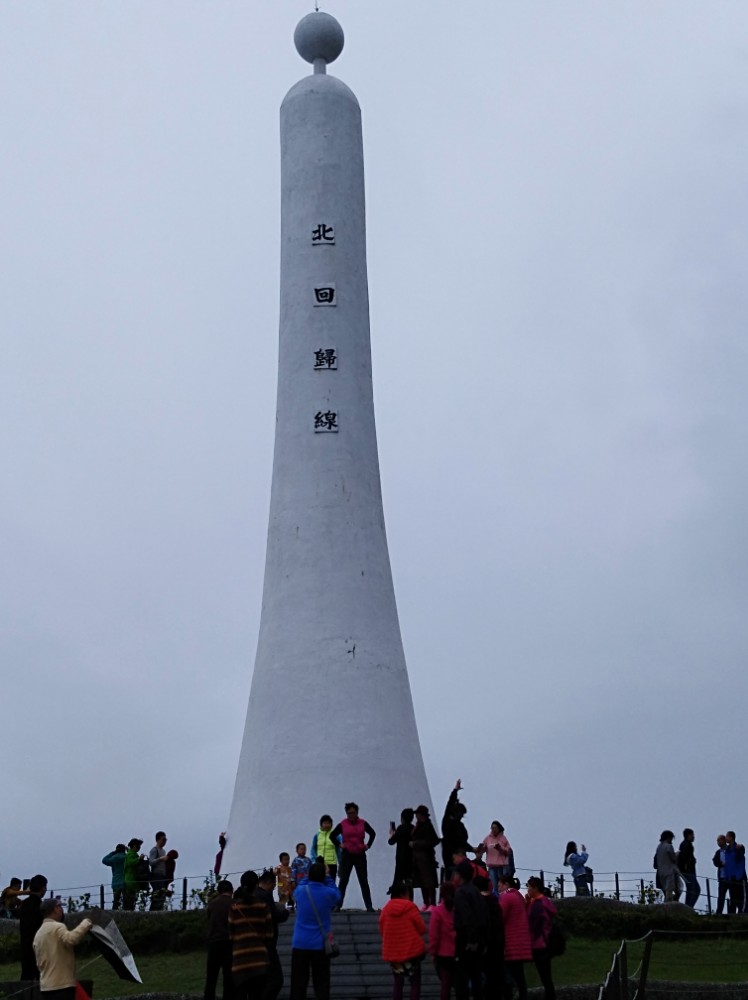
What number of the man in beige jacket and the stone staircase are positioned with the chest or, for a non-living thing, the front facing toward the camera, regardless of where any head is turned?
1

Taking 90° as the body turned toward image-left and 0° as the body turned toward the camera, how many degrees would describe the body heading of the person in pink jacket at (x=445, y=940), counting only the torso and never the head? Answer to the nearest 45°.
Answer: approximately 180°

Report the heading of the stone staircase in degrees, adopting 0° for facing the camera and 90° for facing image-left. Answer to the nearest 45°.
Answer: approximately 0°

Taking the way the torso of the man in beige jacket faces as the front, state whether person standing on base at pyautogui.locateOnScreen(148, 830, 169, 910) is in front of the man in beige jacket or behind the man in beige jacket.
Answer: in front

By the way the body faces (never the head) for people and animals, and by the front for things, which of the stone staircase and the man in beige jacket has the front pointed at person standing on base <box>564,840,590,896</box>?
the man in beige jacket

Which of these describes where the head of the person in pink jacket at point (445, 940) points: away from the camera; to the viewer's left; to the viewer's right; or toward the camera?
away from the camera

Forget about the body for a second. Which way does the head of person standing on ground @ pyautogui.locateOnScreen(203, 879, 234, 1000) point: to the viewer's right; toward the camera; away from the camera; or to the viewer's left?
away from the camera

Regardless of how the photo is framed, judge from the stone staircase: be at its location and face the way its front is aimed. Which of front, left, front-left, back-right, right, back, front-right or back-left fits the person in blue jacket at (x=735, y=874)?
back-left

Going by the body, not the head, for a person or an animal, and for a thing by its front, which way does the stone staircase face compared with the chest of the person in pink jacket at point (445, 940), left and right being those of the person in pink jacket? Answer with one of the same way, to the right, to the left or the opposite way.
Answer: the opposite way

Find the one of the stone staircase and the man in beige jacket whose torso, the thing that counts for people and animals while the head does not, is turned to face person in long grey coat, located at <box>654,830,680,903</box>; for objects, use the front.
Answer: the man in beige jacket

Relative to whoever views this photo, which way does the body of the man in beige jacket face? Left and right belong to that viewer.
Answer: facing away from the viewer and to the right of the viewer

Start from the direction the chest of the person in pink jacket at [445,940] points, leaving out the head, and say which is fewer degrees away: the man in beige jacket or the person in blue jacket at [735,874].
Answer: the person in blue jacket

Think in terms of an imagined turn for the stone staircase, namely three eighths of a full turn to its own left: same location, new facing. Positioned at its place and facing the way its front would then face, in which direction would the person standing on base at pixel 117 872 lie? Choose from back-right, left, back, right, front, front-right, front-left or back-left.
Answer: left

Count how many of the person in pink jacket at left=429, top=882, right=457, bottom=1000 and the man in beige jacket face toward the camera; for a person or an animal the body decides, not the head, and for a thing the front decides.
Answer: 0

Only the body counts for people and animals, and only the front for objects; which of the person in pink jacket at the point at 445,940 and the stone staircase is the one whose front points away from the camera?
the person in pink jacket

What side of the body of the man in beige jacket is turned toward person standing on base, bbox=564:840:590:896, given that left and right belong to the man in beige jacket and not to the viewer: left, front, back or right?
front
